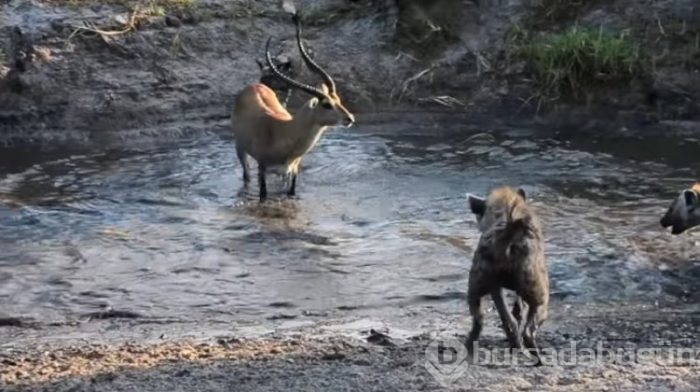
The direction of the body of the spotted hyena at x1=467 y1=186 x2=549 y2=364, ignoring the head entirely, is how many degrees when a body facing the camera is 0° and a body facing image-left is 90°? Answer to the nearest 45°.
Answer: approximately 180°

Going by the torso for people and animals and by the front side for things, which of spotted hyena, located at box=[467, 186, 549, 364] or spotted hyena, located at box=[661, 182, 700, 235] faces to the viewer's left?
spotted hyena, located at box=[661, 182, 700, 235]

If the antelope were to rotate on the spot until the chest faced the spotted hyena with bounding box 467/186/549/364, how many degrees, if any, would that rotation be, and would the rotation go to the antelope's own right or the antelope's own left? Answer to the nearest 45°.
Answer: approximately 45° to the antelope's own right

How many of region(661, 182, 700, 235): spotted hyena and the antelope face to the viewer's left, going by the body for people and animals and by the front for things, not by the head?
1

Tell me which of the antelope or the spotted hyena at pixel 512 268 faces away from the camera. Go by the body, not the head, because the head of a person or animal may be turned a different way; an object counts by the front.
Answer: the spotted hyena

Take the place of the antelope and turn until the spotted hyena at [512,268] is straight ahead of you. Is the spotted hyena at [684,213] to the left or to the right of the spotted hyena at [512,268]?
left

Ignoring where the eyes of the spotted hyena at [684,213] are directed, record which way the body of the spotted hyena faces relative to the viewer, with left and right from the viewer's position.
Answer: facing to the left of the viewer

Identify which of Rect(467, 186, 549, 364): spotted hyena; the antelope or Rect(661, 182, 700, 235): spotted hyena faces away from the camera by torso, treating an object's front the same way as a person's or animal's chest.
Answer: Rect(467, 186, 549, 364): spotted hyena

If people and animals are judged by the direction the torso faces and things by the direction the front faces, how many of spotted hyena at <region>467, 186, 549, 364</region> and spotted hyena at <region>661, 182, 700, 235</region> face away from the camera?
1
